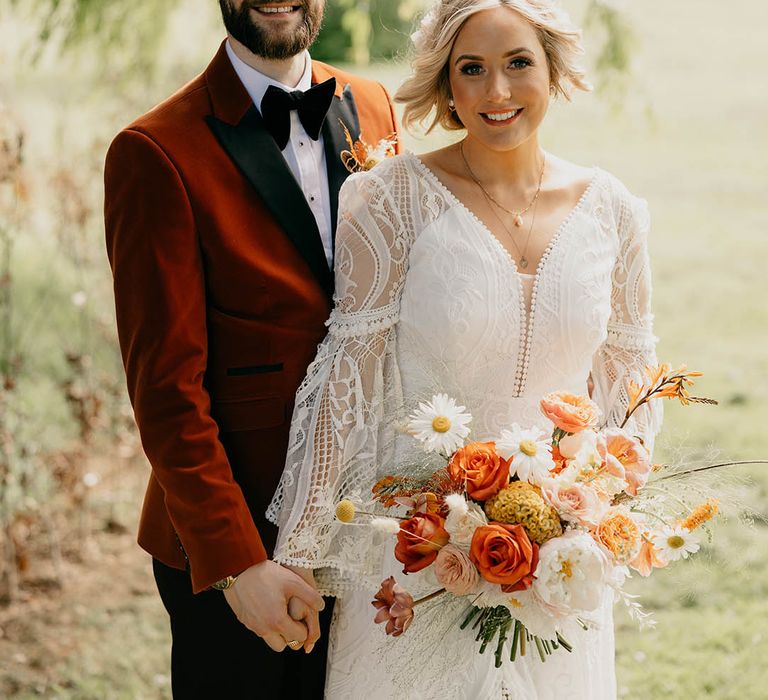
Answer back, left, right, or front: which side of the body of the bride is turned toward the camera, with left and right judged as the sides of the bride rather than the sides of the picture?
front

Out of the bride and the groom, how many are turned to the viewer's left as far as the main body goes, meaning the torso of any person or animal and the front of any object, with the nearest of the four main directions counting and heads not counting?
0

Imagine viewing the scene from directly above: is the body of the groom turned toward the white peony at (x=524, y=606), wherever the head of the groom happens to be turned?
yes

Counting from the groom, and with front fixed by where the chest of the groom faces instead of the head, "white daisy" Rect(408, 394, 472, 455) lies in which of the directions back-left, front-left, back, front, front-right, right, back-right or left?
front

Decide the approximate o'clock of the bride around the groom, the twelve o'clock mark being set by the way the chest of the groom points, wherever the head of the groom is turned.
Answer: The bride is roughly at 11 o'clock from the groom.

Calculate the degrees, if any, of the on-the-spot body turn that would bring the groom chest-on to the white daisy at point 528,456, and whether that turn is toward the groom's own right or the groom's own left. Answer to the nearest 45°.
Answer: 0° — they already face it
